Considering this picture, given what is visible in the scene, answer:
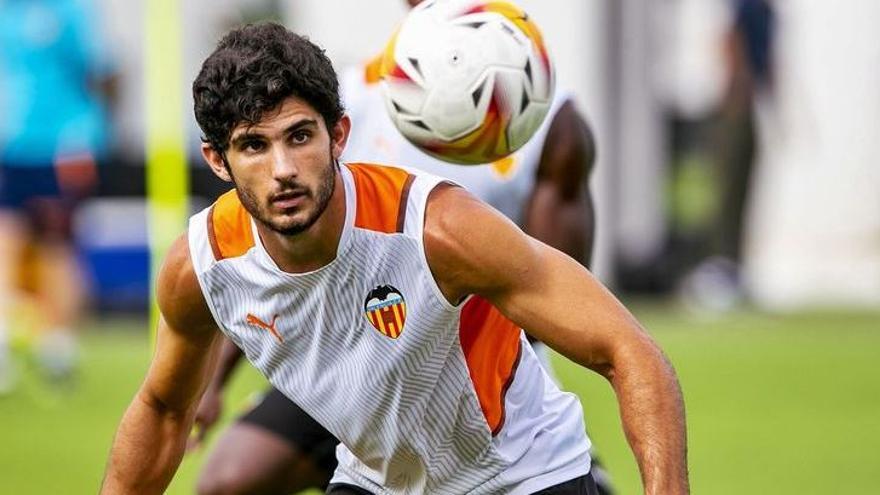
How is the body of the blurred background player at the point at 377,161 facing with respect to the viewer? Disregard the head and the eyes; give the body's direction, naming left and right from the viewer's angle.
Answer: facing the viewer and to the left of the viewer

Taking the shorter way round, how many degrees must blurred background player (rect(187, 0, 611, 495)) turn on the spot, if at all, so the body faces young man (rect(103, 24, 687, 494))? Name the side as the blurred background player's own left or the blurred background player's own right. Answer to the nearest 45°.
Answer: approximately 45° to the blurred background player's own left

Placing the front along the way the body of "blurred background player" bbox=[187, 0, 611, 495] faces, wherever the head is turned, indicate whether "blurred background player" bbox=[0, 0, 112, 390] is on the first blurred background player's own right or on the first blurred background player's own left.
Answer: on the first blurred background player's own right
